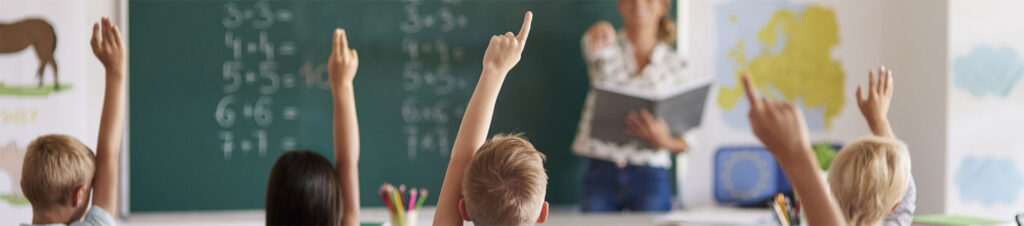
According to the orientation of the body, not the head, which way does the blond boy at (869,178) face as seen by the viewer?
away from the camera

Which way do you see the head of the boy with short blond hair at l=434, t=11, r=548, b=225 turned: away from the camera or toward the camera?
away from the camera

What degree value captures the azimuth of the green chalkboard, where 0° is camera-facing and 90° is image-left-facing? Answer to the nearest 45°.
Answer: approximately 0°

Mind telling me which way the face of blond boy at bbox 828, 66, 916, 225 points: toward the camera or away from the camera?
away from the camera

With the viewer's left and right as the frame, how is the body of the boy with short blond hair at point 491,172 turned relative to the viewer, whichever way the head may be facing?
facing away from the viewer

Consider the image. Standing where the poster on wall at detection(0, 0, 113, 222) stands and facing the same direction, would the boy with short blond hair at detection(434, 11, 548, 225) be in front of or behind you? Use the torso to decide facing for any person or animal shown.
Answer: in front

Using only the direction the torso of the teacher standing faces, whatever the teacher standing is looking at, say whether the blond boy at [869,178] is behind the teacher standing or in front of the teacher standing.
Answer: in front

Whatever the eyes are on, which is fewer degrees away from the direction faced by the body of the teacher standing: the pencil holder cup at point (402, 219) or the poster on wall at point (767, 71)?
the pencil holder cup
